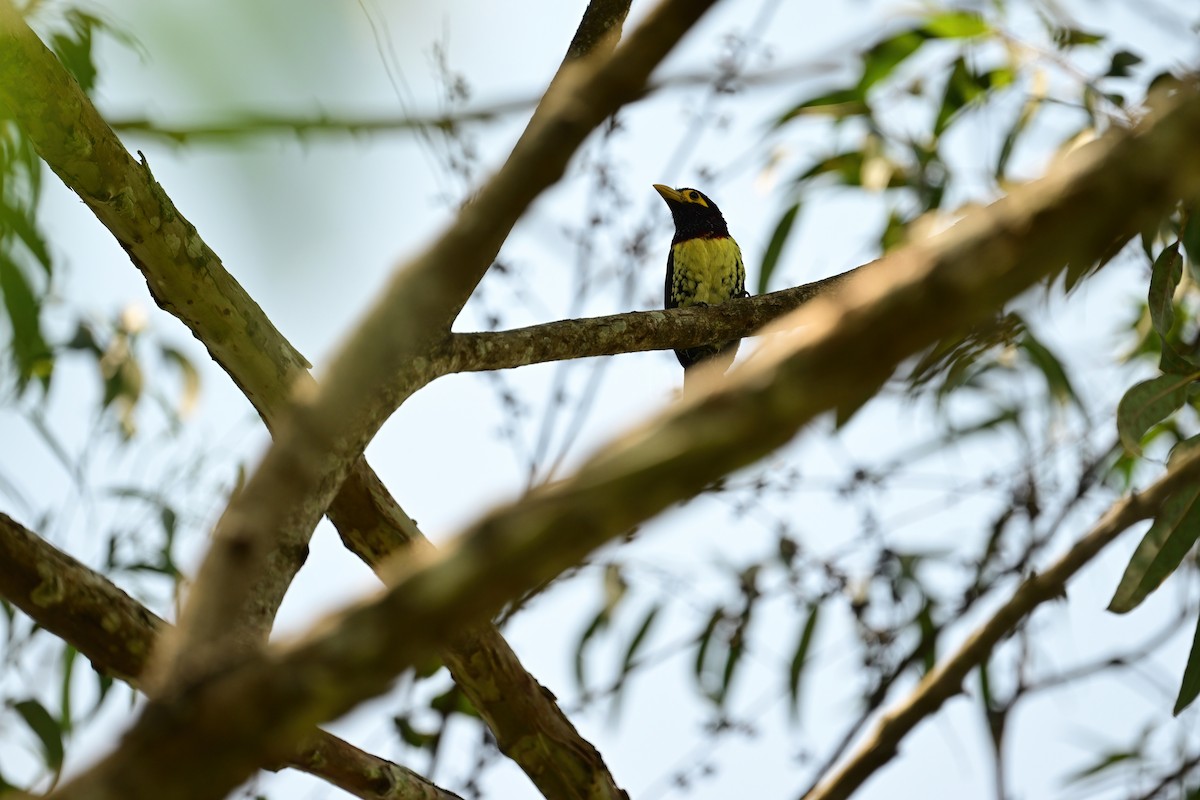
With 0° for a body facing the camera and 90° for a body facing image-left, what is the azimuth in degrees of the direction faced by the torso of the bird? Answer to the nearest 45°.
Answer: approximately 0°

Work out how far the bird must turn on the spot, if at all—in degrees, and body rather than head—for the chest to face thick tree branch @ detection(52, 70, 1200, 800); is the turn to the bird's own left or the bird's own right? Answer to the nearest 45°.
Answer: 0° — it already faces it

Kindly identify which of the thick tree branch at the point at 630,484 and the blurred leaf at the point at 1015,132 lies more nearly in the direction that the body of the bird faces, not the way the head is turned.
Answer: the thick tree branch

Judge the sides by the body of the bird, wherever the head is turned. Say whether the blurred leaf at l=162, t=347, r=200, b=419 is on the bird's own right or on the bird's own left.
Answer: on the bird's own right
